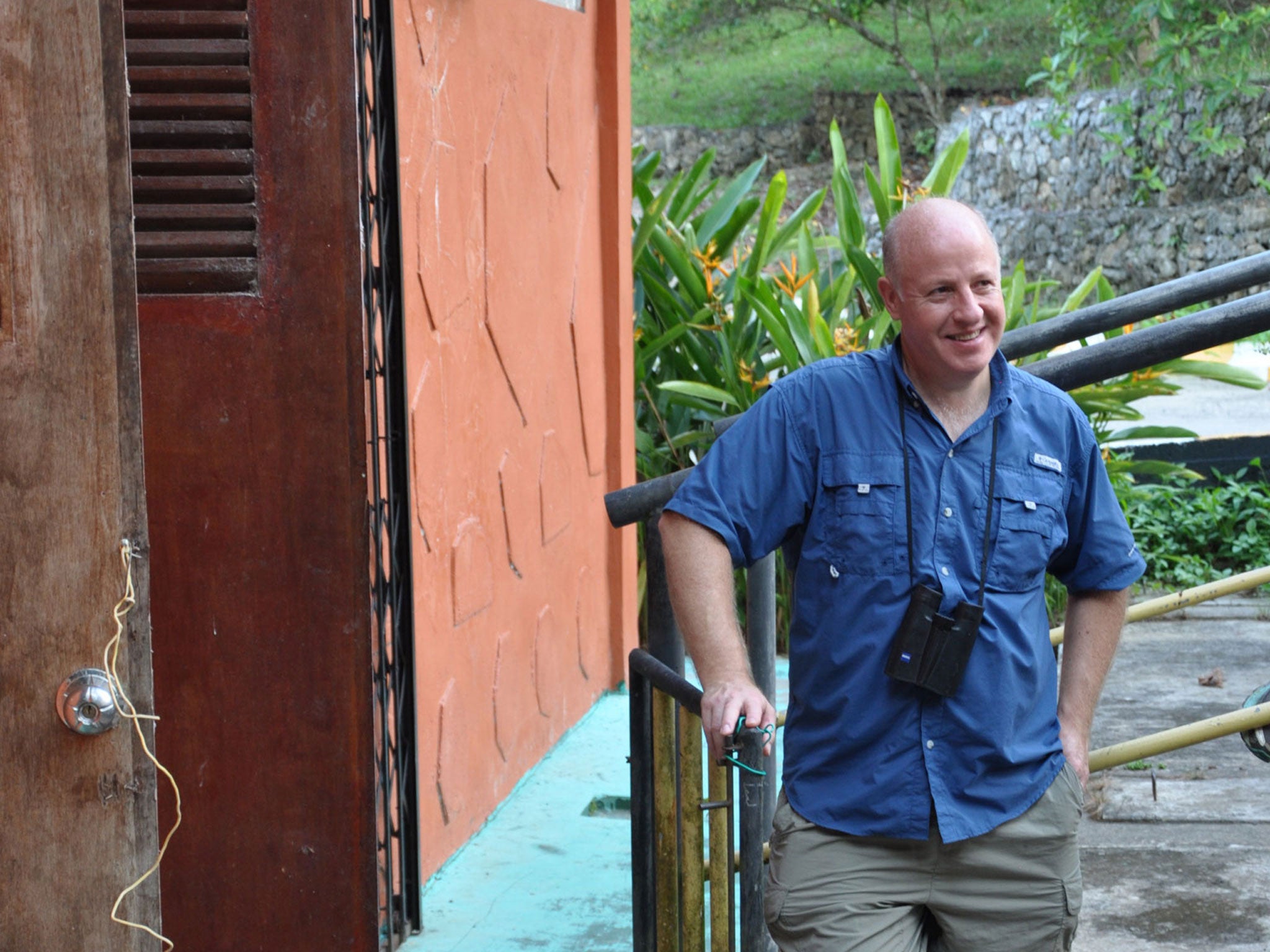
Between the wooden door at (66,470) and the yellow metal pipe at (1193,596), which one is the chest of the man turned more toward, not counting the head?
the wooden door

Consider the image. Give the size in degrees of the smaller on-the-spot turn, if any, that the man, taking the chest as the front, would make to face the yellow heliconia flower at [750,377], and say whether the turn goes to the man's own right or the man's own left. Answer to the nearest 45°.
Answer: approximately 180°

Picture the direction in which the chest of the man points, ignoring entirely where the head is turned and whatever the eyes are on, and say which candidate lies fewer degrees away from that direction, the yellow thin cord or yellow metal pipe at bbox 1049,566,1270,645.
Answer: the yellow thin cord

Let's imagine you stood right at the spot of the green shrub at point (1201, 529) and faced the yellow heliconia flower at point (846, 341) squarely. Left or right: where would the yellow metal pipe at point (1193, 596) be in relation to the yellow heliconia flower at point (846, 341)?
left

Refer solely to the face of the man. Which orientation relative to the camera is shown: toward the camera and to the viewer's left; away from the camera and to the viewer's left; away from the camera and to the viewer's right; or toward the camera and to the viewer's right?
toward the camera and to the viewer's right

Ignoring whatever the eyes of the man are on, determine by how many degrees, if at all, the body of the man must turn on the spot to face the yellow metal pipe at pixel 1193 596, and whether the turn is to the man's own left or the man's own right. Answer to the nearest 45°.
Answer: approximately 135° to the man's own left

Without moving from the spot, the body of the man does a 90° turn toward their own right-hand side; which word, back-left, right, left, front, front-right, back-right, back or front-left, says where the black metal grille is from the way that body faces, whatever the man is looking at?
front-right

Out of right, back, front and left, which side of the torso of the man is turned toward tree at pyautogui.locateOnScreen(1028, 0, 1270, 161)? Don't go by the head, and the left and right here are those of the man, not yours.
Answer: back

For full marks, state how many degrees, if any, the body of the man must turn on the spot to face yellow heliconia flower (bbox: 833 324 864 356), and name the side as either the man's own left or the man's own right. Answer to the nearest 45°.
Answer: approximately 180°

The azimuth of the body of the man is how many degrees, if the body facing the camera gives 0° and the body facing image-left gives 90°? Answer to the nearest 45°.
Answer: approximately 0°

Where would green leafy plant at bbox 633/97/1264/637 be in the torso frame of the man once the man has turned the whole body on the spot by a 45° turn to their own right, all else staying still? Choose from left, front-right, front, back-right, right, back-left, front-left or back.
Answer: back-right

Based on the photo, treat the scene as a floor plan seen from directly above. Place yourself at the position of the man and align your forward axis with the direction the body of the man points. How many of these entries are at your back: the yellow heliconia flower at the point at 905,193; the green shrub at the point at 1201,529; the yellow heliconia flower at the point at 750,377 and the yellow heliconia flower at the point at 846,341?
4
